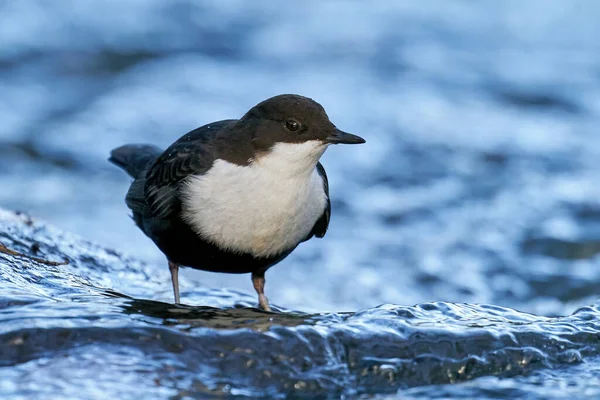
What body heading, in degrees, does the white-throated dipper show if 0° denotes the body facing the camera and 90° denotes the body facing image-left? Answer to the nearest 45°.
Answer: approximately 315°
